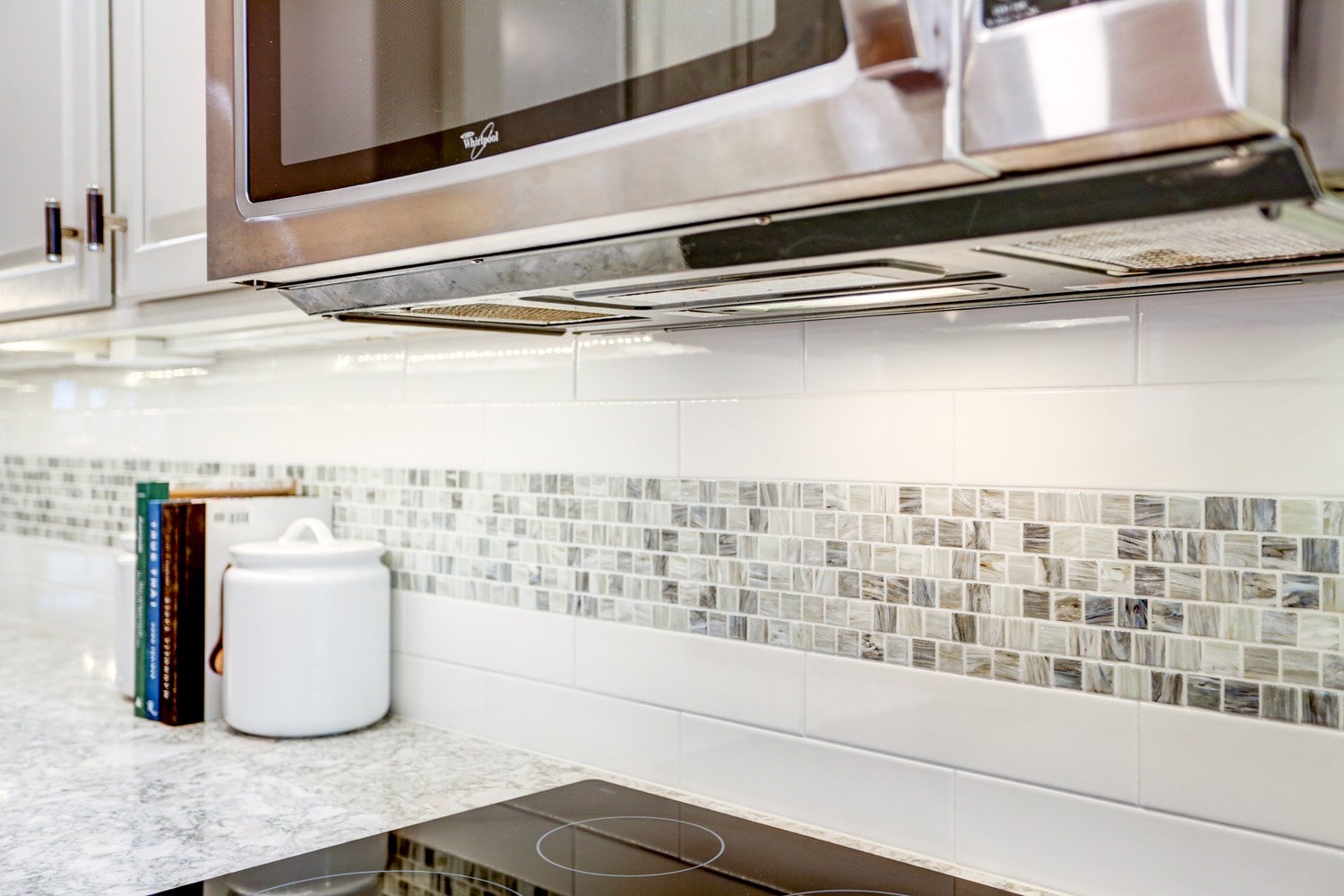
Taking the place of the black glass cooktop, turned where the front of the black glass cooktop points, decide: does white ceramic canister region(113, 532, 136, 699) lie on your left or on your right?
on your right

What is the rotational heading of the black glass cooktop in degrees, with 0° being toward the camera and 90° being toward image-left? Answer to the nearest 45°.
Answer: approximately 45°

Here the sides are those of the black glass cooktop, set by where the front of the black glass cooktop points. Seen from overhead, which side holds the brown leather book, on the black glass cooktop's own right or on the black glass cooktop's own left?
on the black glass cooktop's own right

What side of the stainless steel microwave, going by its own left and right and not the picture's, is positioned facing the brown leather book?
right

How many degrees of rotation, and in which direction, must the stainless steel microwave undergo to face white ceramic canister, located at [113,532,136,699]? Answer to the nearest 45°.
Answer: approximately 90° to its right

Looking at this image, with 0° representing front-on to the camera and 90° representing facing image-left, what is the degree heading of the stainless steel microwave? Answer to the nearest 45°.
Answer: approximately 45°

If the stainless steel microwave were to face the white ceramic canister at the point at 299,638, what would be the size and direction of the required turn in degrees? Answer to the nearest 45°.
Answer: approximately 90° to its right
